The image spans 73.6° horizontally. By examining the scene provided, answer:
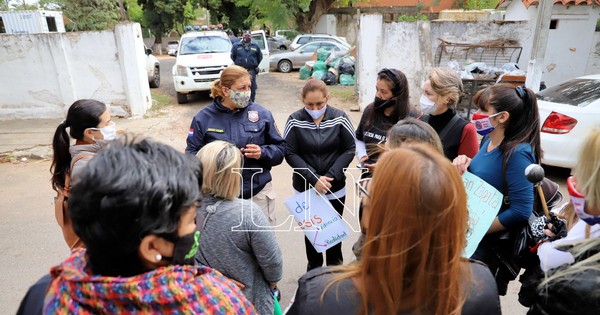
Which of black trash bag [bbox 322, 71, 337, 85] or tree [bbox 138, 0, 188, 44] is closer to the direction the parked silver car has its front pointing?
the tree

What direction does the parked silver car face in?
to the viewer's left

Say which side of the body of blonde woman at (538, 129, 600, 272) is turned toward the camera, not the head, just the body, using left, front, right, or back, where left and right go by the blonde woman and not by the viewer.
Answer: left

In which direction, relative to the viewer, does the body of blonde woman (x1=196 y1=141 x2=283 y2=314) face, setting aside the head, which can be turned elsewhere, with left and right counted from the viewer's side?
facing away from the viewer and to the right of the viewer

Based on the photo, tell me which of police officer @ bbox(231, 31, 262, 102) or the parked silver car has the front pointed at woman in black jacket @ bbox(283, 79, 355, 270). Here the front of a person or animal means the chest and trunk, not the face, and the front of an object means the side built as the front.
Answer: the police officer

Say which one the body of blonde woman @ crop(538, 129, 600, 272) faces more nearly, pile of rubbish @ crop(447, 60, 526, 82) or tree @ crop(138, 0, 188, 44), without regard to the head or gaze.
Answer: the tree

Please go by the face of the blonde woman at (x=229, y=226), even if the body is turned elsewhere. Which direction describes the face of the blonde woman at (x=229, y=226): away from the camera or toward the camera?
away from the camera

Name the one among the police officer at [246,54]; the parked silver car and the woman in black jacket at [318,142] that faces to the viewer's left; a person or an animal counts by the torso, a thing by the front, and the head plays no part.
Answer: the parked silver car

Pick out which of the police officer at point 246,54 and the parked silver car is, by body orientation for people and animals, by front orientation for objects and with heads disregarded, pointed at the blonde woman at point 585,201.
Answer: the police officer

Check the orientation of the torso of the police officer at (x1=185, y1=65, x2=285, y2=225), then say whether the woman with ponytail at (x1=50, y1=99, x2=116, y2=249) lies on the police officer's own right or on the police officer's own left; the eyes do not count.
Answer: on the police officer's own right

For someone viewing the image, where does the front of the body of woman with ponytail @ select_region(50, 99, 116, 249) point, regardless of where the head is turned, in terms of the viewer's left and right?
facing to the right of the viewer

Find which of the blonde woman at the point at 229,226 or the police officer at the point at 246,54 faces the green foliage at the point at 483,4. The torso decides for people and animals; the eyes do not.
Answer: the blonde woman

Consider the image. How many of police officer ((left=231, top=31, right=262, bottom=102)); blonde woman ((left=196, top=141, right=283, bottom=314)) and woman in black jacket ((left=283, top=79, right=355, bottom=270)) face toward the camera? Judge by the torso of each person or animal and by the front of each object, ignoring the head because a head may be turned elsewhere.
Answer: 2

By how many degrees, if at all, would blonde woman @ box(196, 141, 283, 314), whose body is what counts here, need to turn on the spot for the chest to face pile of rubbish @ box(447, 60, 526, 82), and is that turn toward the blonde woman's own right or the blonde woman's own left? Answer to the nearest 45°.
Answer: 0° — they already face it

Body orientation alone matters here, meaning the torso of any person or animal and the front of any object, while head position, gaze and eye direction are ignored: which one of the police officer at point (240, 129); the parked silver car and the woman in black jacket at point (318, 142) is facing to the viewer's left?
the parked silver car

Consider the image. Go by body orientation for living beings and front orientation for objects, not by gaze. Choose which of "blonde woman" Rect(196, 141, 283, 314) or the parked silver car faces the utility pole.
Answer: the blonde woman

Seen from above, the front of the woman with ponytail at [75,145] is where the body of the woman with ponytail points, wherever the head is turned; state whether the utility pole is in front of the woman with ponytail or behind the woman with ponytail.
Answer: in front
